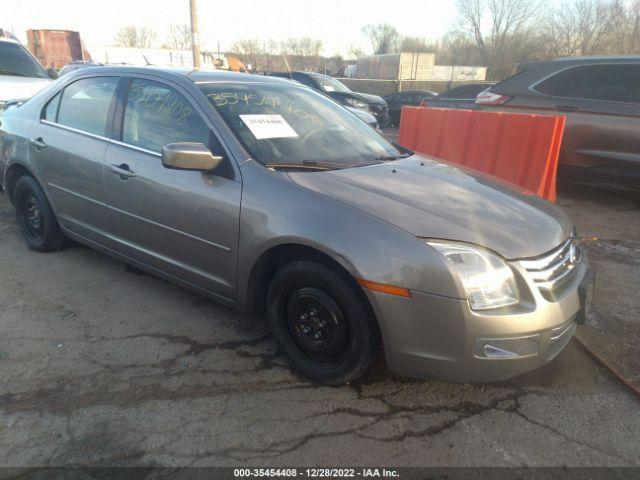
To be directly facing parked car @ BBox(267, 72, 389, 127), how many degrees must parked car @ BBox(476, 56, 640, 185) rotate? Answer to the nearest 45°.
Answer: approximately 135° to its left

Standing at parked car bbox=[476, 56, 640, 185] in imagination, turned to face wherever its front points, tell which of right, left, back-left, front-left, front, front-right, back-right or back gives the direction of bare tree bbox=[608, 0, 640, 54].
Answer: left

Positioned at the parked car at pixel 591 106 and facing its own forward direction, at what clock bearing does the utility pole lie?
The utility pole is roughly at 7 o'clock from the parked car.

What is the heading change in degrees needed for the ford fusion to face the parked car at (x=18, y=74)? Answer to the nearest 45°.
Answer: approximately 180°

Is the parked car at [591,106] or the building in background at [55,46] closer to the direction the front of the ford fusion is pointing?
the parked car

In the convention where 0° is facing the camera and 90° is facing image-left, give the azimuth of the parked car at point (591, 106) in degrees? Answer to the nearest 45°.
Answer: approximately 270°

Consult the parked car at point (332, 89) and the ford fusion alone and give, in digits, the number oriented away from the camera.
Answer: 0

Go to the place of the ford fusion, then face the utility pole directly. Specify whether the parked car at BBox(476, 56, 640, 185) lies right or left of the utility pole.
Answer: right

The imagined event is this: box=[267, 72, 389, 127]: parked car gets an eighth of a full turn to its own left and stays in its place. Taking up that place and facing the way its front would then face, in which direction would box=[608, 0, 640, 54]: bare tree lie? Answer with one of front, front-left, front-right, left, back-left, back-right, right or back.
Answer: front-left

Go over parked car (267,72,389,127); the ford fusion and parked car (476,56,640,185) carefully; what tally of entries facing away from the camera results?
0

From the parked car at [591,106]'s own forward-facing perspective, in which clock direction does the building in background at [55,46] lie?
The building in background is roughly at 7 o'clock from the parked car.

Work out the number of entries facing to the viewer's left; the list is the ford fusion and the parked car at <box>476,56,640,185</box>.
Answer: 0

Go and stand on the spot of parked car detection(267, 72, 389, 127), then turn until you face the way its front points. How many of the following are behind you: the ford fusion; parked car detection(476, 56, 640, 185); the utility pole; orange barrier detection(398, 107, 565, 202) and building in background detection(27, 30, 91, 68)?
2

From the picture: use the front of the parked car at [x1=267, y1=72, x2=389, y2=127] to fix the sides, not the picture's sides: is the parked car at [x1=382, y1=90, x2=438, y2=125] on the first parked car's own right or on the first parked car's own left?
on the first parked car's own left

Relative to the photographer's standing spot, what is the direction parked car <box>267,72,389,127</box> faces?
facing the viewer and to the right of the viewer

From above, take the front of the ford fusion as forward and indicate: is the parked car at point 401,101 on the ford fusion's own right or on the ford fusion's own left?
on the ford fusion's own left
